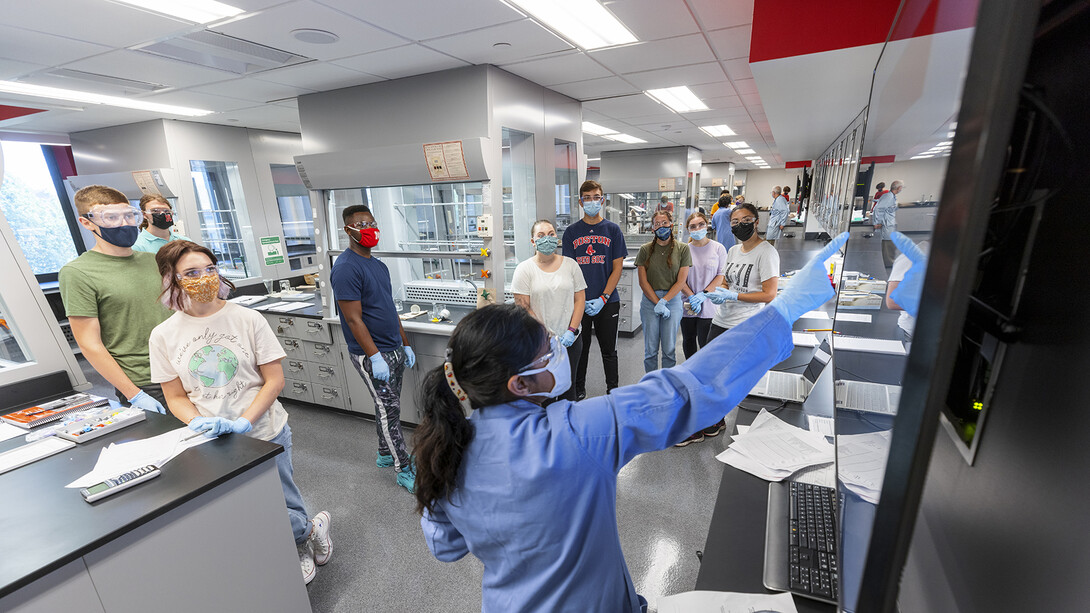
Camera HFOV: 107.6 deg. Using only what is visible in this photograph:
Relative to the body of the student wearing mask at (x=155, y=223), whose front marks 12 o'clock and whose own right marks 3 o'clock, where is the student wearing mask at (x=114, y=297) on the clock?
the student wearing mask at (x=114, y=297) is roughly at 2 o'clock from the student wearing mask at (x=155, y=223).

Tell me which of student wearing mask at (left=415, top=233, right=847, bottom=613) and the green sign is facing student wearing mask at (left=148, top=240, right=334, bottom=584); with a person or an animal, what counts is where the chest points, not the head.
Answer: the green sign

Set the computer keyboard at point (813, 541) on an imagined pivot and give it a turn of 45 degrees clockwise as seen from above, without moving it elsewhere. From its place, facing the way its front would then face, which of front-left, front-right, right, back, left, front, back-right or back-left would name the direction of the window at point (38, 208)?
front-left

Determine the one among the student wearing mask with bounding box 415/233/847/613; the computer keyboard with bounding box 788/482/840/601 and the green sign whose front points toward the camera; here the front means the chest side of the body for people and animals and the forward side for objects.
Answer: the green sign

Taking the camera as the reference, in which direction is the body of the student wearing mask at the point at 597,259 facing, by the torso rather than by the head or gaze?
toward the camera

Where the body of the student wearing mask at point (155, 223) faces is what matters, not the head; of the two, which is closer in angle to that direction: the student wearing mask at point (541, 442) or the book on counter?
the student wearing mask

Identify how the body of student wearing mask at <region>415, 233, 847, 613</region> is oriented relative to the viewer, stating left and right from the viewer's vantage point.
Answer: facing away from the viewer and to the right of the viewer

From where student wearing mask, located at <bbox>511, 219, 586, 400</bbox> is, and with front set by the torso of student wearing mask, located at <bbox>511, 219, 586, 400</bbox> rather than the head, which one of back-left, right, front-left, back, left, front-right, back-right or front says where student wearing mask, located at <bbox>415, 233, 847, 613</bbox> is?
front

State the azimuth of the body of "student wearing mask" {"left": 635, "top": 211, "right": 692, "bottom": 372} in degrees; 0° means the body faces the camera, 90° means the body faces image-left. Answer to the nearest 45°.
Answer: approximately 0°

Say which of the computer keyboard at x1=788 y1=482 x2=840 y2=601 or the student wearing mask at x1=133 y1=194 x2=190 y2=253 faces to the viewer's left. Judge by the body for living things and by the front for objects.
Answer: the computer keyboard

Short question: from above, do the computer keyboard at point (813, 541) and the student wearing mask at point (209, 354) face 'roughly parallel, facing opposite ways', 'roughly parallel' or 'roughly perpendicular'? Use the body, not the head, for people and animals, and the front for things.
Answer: roughly parallel, facing opposite ways

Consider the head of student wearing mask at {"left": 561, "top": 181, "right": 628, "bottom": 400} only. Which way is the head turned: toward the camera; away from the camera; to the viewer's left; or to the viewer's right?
toward the camera

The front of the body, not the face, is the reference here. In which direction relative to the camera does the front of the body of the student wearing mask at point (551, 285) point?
toward the camera

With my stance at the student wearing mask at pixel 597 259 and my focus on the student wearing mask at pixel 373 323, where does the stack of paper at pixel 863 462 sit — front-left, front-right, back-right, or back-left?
front-left

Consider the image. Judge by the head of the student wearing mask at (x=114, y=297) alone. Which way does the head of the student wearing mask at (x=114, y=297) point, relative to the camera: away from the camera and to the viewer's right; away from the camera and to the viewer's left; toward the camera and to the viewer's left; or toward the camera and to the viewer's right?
toward the camera and to the viewer's right

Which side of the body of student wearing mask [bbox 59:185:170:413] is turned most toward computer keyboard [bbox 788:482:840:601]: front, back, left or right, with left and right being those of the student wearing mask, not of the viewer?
front

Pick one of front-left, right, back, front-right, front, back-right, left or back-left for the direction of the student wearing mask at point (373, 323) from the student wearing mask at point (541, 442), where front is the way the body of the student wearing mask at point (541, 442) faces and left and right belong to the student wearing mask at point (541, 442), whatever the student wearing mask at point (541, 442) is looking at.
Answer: left

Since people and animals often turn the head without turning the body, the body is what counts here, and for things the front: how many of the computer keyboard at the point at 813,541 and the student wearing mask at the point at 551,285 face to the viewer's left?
1

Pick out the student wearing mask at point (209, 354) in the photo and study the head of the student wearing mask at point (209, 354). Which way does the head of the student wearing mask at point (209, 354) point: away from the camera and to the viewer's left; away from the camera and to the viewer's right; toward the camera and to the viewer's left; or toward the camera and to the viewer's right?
toward the camera and to the viewer's right

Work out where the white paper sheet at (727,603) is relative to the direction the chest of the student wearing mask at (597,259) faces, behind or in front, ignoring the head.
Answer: in front
